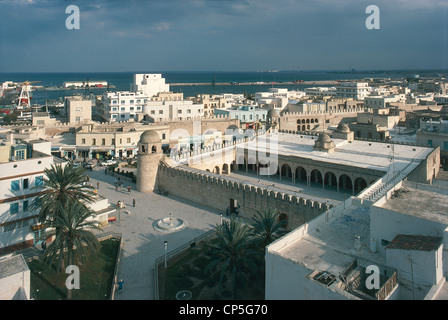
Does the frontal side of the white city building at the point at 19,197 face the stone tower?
no

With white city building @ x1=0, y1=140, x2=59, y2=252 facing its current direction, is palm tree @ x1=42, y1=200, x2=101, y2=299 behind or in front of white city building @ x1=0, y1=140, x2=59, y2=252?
in front

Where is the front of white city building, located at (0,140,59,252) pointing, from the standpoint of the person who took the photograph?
facing the viewer and to the right of the viewer

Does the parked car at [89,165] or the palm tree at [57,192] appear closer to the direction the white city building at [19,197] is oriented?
the palm tree

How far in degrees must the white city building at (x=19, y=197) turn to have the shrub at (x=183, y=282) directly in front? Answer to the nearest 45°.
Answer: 0° — it already faces it

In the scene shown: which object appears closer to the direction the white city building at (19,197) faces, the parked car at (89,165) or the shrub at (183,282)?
the shrub

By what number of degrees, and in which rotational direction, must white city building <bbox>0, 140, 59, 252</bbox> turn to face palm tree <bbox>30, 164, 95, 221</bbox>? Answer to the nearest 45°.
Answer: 0° — it already faces it

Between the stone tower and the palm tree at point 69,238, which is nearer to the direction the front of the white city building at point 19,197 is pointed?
the palm tree

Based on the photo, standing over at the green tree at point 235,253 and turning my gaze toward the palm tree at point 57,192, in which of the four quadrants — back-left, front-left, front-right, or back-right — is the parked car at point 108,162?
front-right

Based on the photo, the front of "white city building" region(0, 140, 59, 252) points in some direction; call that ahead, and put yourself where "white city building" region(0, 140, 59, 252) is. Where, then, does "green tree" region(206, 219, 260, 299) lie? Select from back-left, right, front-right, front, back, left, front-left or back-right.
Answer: front

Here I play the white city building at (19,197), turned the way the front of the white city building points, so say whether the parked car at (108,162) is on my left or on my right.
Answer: on my left

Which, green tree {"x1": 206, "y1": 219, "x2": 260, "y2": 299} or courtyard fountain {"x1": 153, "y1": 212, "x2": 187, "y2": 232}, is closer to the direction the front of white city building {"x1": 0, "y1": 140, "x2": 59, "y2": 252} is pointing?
the green tree

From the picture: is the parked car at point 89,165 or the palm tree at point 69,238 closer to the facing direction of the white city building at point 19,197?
the palm tree
